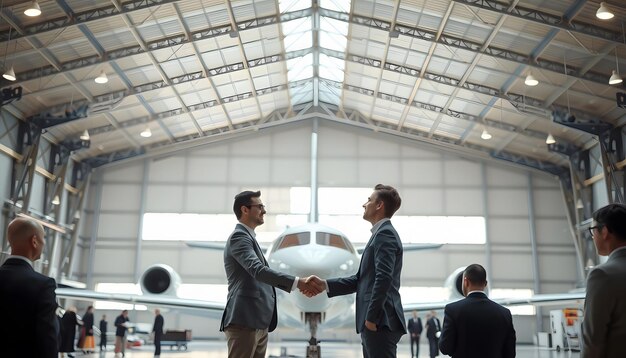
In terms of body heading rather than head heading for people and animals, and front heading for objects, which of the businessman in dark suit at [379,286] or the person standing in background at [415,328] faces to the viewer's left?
the businessman in dark suit

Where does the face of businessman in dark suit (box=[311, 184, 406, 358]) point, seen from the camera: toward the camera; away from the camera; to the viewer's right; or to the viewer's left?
to the viewer's left

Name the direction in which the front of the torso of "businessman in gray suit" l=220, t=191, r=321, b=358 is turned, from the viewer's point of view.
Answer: to the viewer's right

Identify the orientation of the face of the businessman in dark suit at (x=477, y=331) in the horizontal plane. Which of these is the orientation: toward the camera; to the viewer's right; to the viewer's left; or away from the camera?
away from the camera

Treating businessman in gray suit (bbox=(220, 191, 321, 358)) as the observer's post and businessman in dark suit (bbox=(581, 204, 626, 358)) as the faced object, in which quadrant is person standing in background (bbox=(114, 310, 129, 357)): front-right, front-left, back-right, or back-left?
back-left

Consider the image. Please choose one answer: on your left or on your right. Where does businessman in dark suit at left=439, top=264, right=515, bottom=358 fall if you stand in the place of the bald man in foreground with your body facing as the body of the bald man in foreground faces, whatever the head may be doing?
on your right

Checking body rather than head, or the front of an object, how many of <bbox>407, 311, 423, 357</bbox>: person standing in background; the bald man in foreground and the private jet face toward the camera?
2

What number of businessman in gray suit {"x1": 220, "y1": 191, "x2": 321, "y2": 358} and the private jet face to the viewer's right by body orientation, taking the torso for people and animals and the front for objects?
1

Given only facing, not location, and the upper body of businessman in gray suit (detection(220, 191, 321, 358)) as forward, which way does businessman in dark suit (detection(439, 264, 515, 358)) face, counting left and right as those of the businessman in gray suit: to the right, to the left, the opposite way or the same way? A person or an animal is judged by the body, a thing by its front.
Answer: to the left

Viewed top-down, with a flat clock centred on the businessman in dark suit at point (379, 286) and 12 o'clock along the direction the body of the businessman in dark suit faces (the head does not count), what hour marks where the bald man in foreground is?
The bald man in foreground is roughly at 11 o'clock from the businessman in dark suit.

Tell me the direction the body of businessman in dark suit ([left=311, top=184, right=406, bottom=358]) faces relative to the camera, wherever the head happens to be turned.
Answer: to the viewer's left
